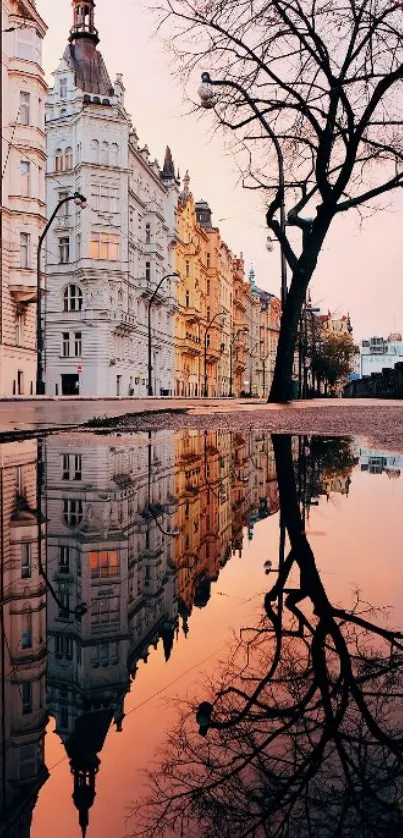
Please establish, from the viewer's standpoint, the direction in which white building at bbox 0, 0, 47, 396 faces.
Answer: facing the viewer and to the right of the viewer
